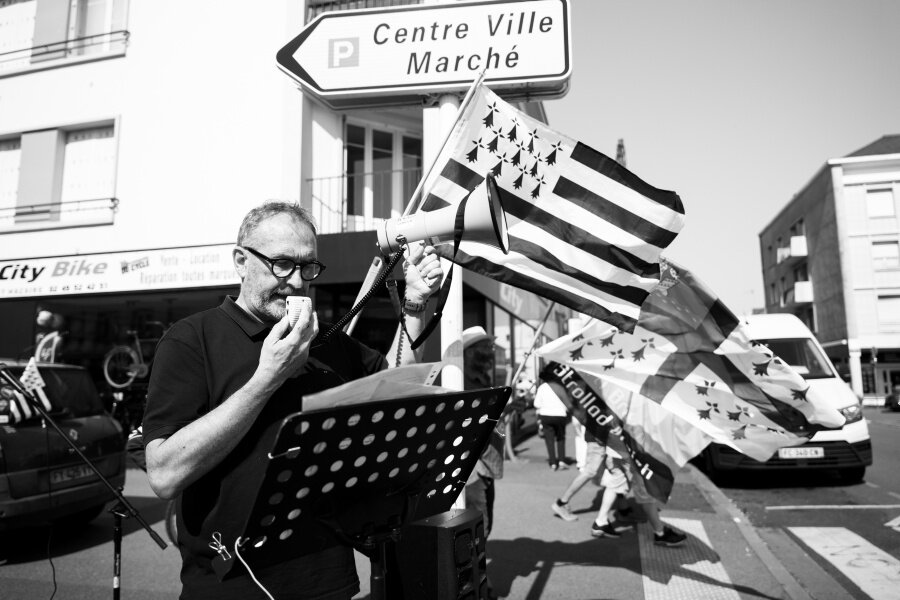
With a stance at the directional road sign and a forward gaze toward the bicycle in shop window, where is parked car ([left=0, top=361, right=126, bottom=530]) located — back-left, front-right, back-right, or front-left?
front-left

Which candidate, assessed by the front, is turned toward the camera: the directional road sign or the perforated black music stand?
the directional road sign

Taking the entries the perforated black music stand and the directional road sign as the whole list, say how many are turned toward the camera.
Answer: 1

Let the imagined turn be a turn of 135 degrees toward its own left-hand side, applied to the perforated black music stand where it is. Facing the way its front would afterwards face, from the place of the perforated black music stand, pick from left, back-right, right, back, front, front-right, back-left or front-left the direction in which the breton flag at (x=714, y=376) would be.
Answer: back-left

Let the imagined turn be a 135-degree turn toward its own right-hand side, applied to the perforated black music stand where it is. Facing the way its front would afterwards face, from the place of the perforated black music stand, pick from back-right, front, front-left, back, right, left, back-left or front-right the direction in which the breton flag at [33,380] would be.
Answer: back-left

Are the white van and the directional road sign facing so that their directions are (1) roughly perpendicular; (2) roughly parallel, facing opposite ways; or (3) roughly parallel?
roughly parallel

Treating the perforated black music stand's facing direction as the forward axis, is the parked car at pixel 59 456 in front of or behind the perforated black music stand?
in front

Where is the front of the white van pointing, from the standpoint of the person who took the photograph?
facing the viewer and to the right of the viewer

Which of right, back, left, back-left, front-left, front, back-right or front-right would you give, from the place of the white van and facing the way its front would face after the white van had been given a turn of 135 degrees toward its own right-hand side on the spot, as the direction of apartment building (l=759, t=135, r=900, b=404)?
right

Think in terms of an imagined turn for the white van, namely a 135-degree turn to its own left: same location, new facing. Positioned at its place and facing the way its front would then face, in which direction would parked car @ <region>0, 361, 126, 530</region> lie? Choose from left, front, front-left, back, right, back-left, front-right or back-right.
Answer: back-left

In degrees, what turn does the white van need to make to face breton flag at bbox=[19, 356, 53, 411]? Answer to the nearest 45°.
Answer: approximately 90° to its right

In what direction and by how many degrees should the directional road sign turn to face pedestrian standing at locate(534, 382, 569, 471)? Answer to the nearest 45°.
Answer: approximately 180°

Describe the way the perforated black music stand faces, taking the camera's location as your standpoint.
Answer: facing away from the viewer and to the left of the viewer

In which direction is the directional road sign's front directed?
toward the camera

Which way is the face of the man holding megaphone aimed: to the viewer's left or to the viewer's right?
to the viewer's right
